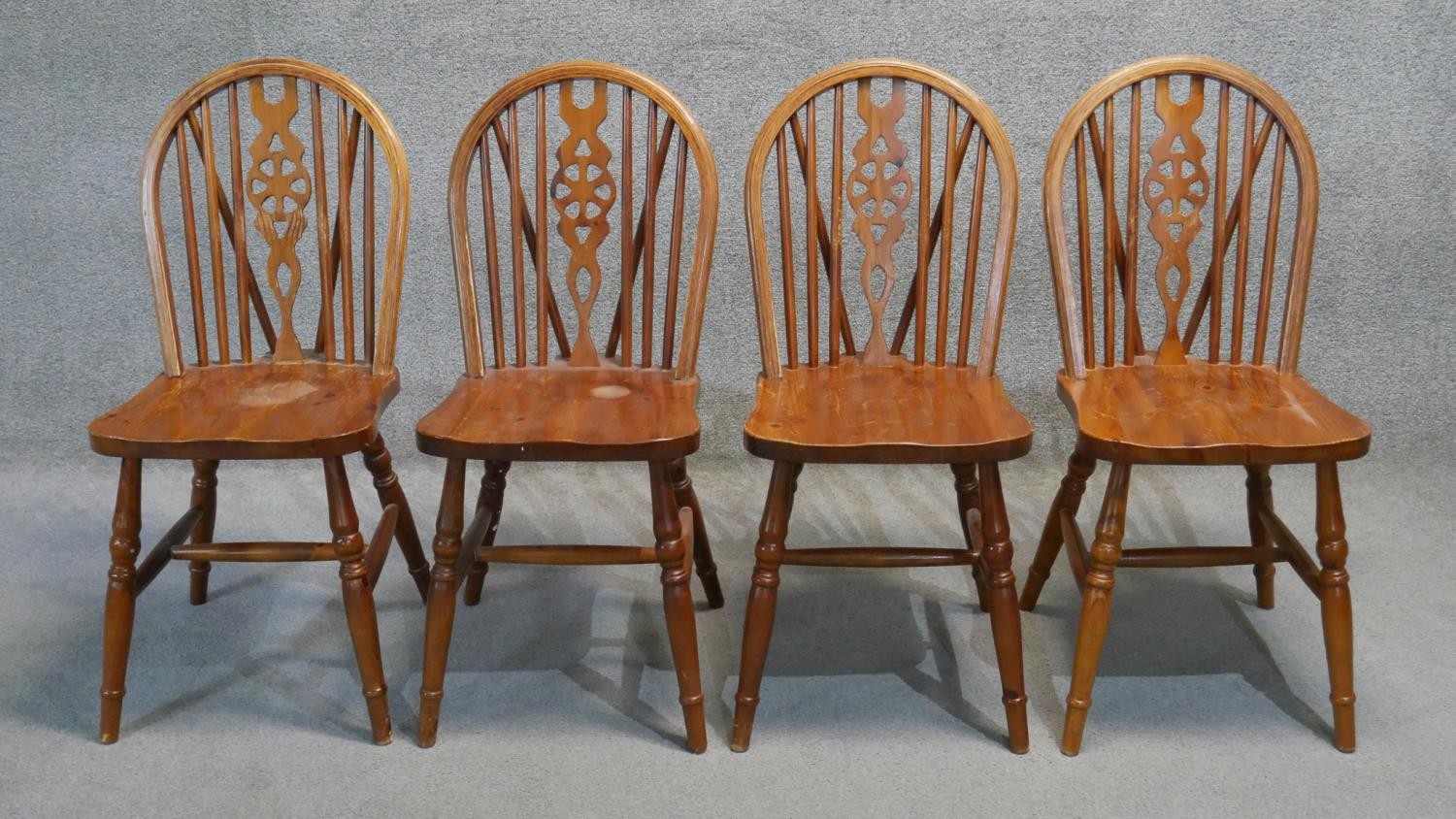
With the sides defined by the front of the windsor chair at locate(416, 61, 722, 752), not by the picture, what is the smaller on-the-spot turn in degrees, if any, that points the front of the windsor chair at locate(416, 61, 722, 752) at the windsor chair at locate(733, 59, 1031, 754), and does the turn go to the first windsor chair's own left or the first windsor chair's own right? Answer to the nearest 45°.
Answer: approximately 90° to the first windsor chair's own left

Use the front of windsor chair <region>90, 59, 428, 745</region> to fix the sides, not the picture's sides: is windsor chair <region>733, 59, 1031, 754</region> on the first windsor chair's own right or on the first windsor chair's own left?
on the first windsor chair's own left

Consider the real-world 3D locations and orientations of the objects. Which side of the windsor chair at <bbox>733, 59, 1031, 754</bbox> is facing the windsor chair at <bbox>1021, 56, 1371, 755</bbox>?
left

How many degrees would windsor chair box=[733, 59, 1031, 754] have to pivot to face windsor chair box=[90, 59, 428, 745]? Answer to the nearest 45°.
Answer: approximately 90° to its right

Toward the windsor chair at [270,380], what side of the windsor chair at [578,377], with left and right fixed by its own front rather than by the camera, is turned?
right

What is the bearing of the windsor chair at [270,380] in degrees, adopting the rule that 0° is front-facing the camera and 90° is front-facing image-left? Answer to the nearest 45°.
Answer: approximately 0°
